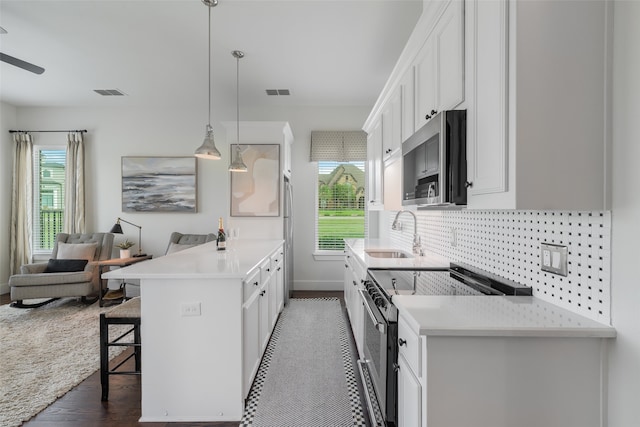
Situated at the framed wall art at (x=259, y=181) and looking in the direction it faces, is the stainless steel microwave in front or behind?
in front

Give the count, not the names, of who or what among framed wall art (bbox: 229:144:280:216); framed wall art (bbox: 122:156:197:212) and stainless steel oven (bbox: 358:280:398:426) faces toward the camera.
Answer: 2

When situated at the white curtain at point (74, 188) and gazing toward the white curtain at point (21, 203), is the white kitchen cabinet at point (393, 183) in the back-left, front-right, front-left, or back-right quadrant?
back-left

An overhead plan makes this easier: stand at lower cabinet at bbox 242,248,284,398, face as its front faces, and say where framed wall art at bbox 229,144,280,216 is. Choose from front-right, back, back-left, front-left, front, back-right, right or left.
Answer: left

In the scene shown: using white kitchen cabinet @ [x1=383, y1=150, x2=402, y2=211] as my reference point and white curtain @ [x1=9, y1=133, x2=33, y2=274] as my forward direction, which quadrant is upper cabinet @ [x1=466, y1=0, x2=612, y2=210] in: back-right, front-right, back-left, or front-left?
back-left

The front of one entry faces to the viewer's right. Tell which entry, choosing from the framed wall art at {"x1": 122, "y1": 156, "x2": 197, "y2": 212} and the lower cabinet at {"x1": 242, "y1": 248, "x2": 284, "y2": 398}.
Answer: the lower cabinet

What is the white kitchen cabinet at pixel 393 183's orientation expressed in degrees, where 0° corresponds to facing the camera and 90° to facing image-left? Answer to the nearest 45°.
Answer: approximately 90°

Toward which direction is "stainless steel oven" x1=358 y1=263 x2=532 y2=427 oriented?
to the viewer's left

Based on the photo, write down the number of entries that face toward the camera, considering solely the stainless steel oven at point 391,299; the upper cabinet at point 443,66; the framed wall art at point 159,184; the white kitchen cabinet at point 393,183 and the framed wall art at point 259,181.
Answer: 2

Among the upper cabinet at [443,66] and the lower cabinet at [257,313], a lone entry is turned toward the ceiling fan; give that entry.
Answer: the upper cabinet

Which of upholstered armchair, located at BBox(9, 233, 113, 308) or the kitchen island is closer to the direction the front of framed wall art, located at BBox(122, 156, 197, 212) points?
the kitchen island

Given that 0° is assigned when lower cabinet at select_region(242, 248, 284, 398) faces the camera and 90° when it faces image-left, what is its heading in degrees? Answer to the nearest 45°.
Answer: approximately 270°
